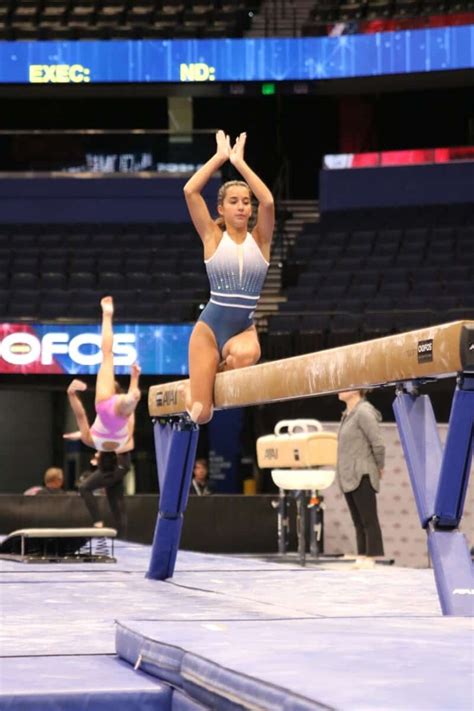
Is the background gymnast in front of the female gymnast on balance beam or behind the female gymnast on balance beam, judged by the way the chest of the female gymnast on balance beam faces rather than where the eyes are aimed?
behind

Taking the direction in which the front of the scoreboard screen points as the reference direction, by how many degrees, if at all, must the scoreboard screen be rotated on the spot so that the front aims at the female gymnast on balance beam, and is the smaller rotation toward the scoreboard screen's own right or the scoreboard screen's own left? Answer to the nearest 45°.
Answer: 0° — it already faces them

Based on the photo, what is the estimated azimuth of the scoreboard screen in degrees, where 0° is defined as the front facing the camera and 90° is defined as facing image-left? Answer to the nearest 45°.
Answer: approximately 0°

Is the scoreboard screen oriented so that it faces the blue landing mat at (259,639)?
yes

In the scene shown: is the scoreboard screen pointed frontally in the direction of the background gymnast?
yes

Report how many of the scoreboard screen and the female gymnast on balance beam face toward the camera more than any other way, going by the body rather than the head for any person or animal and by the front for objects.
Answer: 2

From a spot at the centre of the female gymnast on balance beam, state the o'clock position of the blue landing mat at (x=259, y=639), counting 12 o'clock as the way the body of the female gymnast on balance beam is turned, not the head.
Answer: The blue landing mat is roughly at 12 o'clock from the female gymnast on balance beam.

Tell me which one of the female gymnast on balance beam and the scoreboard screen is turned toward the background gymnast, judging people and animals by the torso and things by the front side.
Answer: the scoreboard screen

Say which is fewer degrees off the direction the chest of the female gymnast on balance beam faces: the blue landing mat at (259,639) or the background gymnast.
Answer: the blue landing mat

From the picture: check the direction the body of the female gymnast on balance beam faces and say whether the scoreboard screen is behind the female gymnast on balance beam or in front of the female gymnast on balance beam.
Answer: behind
